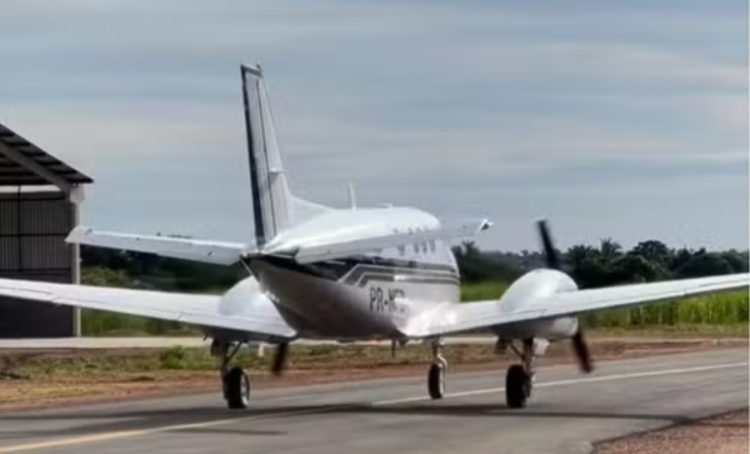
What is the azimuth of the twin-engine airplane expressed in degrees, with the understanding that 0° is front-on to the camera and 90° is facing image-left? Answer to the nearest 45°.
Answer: approximately 225°
